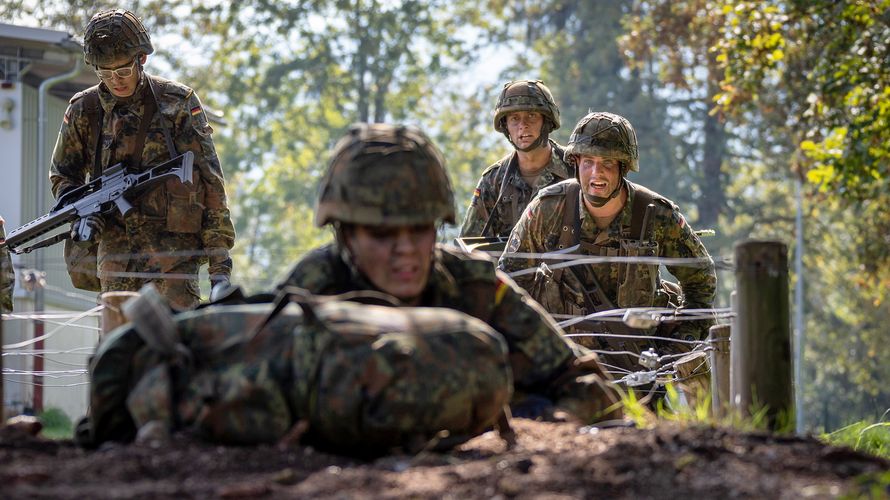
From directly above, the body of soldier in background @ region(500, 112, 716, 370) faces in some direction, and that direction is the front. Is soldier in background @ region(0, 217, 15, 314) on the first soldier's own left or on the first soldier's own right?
on the first soldier's own right

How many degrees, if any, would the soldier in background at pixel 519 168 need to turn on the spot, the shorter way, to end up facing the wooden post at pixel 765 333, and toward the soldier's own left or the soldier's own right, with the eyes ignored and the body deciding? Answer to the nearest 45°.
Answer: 0° — they already face it

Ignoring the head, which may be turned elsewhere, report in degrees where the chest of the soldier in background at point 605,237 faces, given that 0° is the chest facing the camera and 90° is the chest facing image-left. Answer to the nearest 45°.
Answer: approximately 0°

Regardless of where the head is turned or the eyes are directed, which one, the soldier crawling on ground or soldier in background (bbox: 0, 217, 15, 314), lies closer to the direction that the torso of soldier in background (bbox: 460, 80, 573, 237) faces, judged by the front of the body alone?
the soldier crawling on ground

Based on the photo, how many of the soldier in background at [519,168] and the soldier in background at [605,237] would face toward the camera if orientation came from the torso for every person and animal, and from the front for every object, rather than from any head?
2

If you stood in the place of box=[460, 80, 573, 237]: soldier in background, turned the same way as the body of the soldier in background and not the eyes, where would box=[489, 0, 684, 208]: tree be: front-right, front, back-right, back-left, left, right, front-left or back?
back
